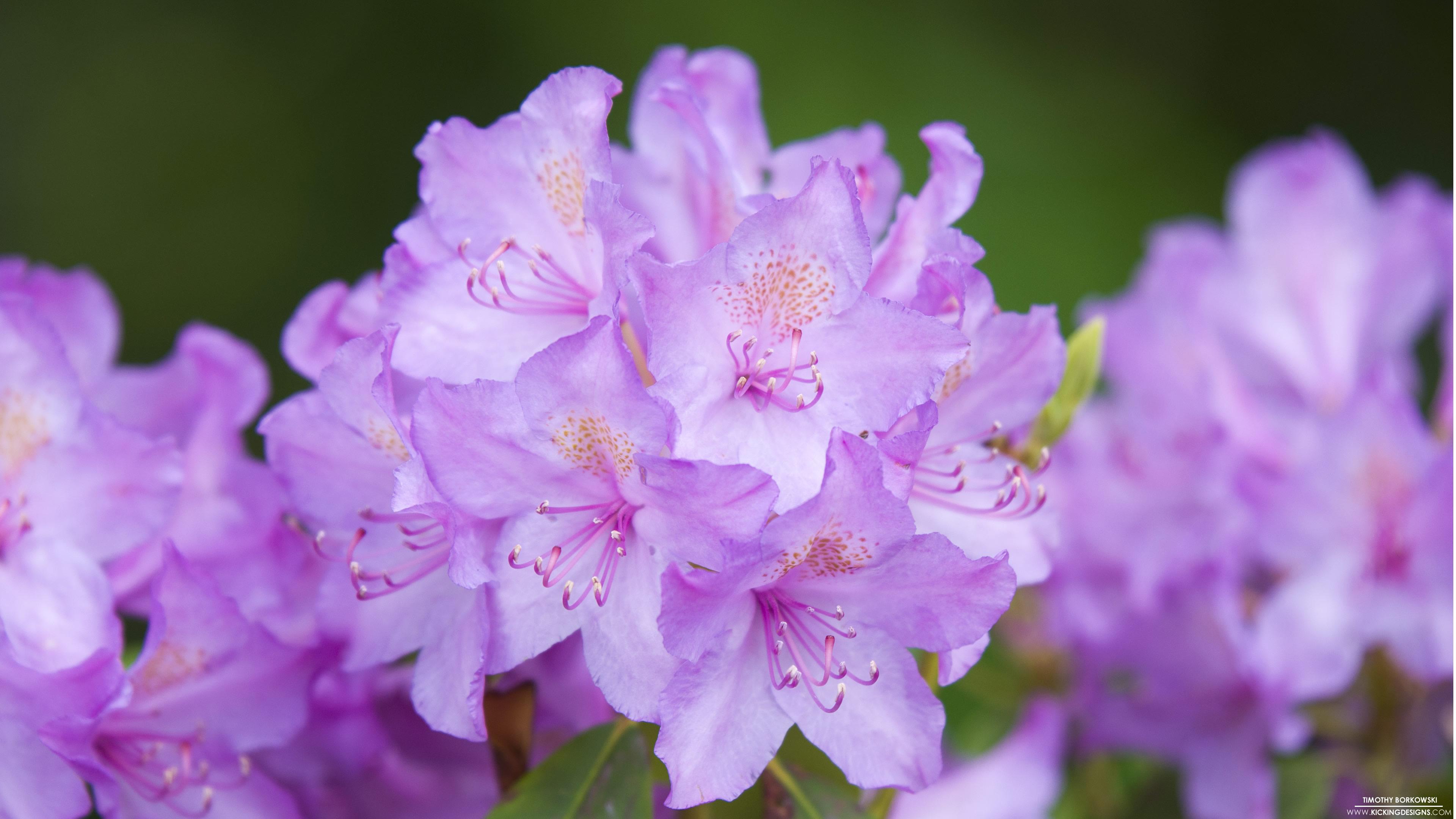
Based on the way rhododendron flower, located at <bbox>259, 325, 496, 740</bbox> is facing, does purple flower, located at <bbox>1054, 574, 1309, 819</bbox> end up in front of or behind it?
behind

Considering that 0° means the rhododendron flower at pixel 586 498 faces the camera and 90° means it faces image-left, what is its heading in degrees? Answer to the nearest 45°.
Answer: approximately 45°

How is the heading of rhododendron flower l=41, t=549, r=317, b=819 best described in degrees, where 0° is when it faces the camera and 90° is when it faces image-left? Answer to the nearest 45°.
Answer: approximately 315°

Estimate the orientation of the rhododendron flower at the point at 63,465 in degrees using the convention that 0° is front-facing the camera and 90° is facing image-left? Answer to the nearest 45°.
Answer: approximately 0°
